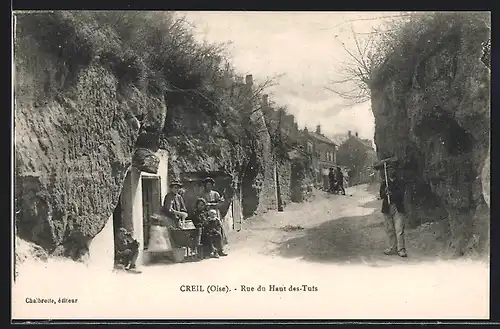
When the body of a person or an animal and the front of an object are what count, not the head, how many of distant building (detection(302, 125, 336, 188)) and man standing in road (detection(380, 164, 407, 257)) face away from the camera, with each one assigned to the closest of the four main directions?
0

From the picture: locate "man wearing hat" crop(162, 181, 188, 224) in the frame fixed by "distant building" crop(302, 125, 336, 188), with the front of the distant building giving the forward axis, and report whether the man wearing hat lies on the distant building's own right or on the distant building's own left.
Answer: on the distant building's own right

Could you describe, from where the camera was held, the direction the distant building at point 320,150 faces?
facing the viewer and to the right of the viewer
